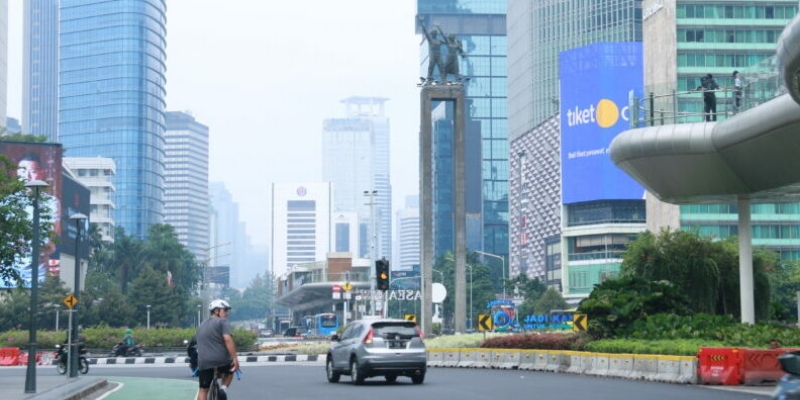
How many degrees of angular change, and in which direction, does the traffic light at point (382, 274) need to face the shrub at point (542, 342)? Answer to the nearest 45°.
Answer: approximately 90° to its left

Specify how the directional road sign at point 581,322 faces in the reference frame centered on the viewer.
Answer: facing the viewer

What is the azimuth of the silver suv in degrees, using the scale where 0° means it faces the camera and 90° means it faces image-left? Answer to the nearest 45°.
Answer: approximately 135°

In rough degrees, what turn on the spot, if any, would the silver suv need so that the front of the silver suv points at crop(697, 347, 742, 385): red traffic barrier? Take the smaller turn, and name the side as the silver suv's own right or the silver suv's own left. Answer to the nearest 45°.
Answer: approximately 135° to the silver suv's own right

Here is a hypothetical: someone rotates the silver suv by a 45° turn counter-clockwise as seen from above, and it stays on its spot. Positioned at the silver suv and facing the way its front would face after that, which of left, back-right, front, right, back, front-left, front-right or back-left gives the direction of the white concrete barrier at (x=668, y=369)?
back

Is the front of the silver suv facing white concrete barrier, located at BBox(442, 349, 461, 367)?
no

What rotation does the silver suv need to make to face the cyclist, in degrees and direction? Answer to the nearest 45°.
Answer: approximately 135° to its left

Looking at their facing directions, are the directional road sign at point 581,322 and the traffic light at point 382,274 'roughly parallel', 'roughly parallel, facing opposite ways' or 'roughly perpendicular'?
roughly parallel

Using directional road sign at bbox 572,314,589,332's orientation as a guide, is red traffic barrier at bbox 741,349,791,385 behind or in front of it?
in front

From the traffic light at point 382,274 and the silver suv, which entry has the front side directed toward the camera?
the traffic light

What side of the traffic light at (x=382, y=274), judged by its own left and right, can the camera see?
front

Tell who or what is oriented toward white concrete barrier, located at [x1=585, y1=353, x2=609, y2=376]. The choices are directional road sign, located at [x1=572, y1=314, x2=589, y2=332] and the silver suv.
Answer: the directional road sign

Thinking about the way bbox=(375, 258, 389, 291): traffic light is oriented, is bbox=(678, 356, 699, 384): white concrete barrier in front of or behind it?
in front

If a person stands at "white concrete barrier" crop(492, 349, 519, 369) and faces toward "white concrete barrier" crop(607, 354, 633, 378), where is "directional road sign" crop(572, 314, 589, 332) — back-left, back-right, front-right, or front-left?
front-left

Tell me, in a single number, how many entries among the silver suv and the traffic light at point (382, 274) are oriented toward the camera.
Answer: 1
